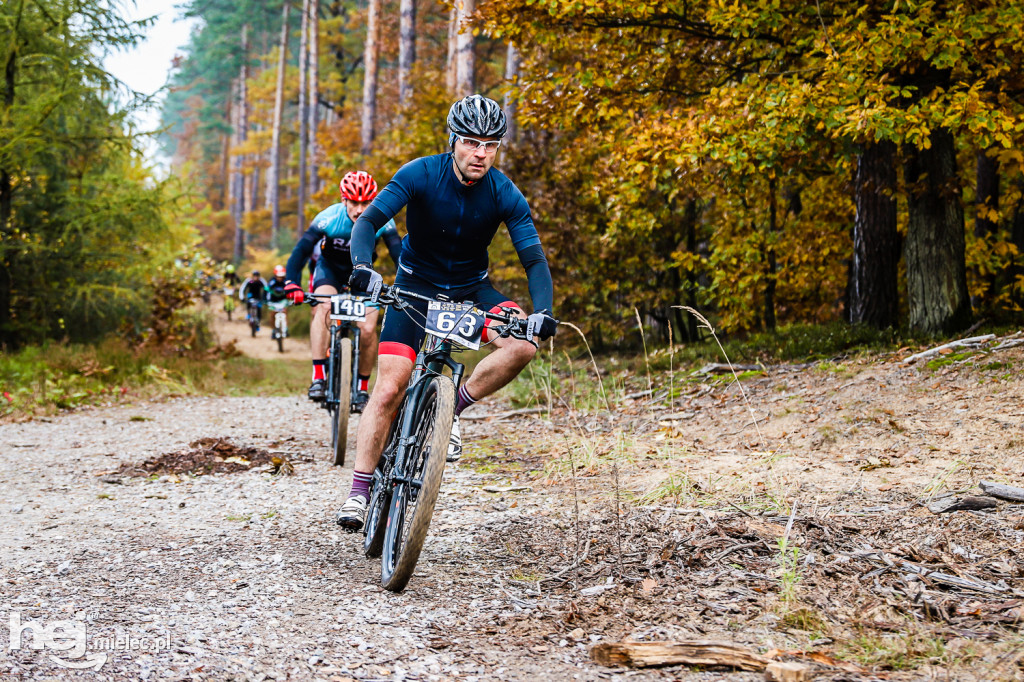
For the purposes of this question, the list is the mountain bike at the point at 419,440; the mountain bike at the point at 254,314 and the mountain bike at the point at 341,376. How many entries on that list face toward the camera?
3

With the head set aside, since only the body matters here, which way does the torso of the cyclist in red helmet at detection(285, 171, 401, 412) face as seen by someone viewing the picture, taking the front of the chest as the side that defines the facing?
toward the camera

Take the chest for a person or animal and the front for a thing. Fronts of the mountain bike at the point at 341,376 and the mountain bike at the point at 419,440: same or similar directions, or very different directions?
same or similar directions

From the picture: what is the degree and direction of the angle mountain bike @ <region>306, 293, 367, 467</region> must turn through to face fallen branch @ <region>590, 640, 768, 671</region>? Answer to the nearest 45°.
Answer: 0° — it already faces it

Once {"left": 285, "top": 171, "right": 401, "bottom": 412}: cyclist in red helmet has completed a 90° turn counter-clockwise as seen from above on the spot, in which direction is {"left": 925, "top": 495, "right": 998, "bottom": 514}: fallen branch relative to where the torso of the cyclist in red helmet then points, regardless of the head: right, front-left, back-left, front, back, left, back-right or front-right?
front-right

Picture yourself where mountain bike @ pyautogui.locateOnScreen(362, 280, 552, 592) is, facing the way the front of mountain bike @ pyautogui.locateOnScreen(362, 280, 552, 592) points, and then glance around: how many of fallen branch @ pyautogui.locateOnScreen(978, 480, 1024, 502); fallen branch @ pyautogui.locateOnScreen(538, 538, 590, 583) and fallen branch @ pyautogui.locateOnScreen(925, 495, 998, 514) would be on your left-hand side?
3

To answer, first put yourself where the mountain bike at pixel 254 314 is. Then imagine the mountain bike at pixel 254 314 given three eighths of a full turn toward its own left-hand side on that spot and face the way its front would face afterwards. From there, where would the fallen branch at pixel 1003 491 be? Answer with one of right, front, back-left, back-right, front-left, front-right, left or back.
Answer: back-right

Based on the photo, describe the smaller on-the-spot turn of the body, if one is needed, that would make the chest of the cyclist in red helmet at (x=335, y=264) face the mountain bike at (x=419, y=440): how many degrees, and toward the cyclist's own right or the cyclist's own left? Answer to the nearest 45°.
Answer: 0° — they already face it

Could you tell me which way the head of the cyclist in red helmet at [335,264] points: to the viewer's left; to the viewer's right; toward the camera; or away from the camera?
toward the camera

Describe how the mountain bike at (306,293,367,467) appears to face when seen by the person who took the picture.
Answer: facing the viewer

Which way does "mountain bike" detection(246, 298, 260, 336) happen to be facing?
toward the camera

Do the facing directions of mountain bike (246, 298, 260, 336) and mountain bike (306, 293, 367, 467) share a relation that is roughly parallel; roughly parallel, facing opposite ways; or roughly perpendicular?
roughly parallel

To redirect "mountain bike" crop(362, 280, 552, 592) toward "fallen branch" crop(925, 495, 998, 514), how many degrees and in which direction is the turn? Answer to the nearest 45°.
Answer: approximately 90° to its left

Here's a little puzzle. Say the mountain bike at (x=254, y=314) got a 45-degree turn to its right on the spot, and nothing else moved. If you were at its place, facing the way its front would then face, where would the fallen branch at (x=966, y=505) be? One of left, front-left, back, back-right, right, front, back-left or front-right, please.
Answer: front-left

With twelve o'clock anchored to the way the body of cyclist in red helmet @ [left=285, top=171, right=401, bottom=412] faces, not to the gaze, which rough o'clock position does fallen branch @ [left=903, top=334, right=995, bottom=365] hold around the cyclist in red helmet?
The fallen branch is roughly at 9 o'clock from the cyclist in red helmet.

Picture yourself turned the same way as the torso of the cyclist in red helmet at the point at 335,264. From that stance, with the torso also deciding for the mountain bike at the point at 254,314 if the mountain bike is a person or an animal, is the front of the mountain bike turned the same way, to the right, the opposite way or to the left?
the same way
